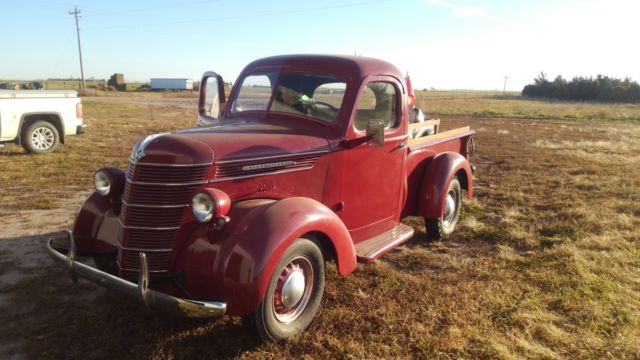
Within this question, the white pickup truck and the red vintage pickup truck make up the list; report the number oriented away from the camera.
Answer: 0

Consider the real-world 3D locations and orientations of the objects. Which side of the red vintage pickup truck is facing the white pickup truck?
right

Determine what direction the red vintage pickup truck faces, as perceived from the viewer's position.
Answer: facing the viewer and to the left of the viewer

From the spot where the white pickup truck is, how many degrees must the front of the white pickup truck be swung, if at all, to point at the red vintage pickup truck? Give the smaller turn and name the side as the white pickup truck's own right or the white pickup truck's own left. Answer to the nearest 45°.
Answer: approximately 90° to the white pickup truck's own left

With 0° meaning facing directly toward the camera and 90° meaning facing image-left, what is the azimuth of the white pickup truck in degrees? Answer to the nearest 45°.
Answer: approximately 90°
